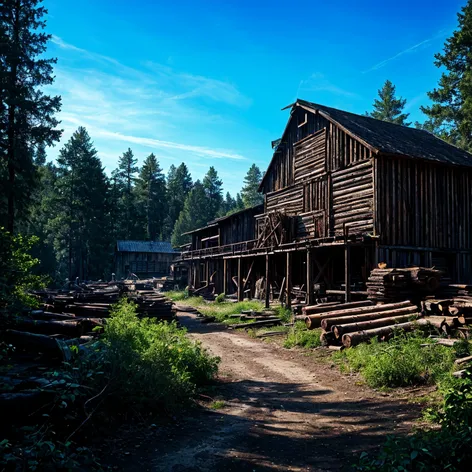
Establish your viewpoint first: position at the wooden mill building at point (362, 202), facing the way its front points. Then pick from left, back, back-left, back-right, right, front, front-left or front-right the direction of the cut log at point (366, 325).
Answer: front-left

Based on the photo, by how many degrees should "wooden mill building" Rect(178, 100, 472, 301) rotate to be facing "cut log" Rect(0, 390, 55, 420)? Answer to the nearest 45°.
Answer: approximately 45° to its left

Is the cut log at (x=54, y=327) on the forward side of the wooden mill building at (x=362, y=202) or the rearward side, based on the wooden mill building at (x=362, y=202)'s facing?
on the forward side

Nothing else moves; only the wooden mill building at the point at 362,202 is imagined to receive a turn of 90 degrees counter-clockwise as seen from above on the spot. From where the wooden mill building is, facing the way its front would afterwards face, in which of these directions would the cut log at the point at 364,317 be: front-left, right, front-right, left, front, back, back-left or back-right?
front-right

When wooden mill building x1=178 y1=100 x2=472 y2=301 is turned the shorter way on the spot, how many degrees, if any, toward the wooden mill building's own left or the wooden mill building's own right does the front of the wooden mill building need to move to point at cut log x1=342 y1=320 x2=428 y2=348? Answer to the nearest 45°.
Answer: approximately 45° to the wooden mill building's own left

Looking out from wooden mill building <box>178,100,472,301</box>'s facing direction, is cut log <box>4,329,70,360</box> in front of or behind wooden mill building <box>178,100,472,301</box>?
in front

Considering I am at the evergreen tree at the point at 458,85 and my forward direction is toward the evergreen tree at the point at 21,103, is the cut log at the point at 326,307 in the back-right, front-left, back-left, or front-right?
front-left

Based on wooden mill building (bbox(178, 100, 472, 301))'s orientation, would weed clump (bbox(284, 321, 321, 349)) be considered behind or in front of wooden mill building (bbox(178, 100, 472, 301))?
in front

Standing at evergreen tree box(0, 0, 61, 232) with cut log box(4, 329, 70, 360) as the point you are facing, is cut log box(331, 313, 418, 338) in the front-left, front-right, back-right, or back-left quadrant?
front-left

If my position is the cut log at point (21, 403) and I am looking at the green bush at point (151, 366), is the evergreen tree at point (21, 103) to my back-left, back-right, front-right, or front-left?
front-left

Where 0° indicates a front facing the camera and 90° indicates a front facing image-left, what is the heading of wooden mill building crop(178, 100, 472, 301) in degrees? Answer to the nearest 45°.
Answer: approximately 45°

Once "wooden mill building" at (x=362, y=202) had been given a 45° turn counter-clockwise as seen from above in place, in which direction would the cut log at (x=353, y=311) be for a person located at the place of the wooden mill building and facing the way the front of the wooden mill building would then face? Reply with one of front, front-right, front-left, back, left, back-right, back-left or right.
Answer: front

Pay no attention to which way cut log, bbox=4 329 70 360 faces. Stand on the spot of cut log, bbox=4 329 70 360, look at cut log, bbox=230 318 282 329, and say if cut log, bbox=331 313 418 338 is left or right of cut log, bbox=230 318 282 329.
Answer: right

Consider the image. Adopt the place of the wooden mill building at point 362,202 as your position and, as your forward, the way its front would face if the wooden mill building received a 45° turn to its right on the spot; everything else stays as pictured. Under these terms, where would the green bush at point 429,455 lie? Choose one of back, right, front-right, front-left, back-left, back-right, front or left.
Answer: left
